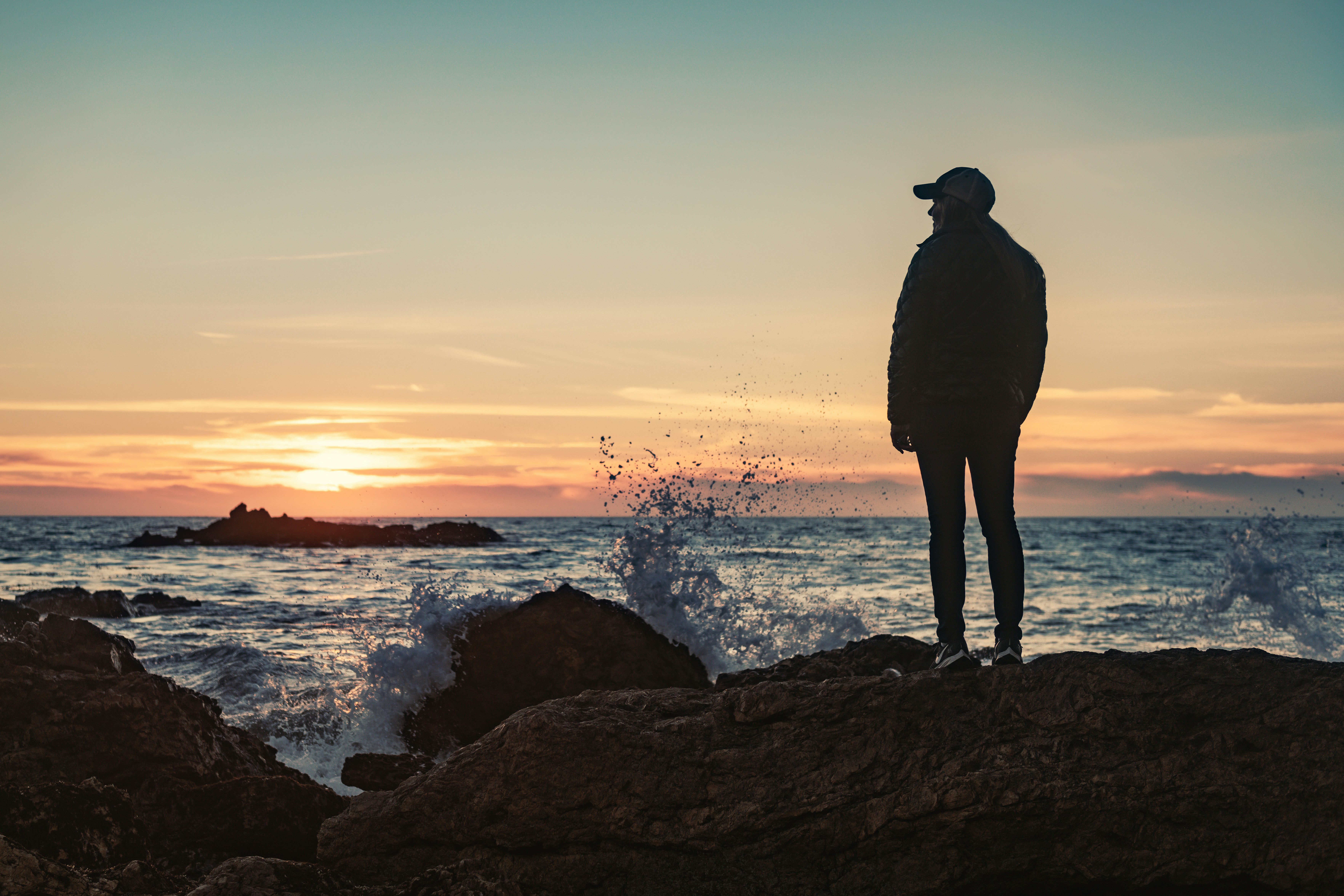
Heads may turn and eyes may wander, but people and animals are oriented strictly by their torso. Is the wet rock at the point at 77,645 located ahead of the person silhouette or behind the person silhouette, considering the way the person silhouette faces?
ahead

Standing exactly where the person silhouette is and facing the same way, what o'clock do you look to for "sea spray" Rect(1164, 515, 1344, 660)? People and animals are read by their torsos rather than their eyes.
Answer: The sea spray is roughly at 2 o'clock from the person silhouette.

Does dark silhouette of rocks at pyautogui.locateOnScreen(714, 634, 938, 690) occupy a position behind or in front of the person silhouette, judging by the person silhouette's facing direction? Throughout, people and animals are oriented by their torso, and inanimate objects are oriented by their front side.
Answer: in front

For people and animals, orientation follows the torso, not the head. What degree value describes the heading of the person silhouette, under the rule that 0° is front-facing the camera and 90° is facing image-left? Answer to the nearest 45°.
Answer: approximately 135°

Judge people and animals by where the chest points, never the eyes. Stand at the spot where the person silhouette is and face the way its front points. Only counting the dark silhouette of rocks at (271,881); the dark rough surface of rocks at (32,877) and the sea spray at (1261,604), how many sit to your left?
2

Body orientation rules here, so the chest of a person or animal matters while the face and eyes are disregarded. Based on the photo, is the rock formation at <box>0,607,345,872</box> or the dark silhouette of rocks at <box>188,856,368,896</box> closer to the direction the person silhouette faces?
the rock formation

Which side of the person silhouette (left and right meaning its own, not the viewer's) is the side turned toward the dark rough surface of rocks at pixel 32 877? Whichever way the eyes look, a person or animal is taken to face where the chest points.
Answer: left

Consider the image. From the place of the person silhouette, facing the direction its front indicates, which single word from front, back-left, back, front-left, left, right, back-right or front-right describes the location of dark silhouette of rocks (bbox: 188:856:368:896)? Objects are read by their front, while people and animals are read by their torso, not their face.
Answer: left

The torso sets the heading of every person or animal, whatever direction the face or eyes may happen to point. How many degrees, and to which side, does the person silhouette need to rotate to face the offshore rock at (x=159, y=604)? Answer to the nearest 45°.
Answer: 0° — it already faces it
